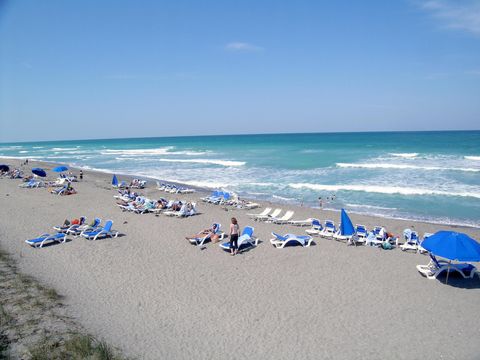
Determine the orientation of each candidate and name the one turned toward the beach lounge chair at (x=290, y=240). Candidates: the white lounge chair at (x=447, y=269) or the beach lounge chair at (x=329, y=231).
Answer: the beach lounge chair at (x=329, y=231)

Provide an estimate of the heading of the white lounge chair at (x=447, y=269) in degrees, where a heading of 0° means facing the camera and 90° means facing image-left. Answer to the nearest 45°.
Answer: approximately 270°

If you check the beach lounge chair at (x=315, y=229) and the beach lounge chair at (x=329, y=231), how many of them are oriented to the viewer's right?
0

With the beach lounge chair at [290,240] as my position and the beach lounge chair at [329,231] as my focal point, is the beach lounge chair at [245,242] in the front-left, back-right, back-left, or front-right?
back-left

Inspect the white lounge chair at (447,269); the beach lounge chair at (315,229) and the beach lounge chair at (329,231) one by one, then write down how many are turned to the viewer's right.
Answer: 1

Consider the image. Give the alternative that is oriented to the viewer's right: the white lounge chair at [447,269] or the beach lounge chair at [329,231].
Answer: the white lounge chair

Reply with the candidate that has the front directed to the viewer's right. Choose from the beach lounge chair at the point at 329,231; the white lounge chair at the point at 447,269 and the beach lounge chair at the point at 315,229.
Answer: the white lounge chair
